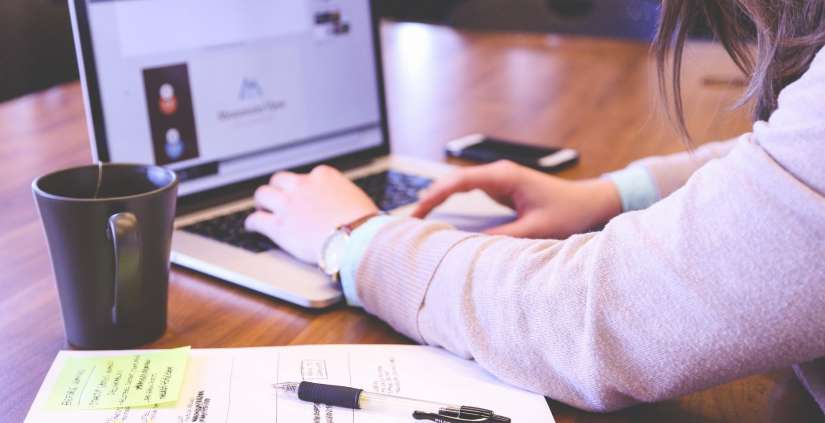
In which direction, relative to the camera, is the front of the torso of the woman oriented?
to the viewer's left

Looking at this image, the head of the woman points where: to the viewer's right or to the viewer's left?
to the viewer's left

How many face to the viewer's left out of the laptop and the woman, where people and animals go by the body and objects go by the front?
1

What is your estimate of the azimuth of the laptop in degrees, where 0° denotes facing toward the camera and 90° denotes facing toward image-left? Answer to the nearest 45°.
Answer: approximately 315°
